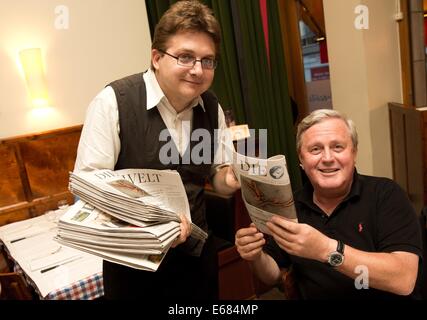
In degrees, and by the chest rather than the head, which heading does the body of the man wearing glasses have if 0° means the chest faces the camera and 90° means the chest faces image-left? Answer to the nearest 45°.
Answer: approximately 315°

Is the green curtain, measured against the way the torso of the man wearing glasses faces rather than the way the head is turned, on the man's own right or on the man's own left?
on the man's own left
